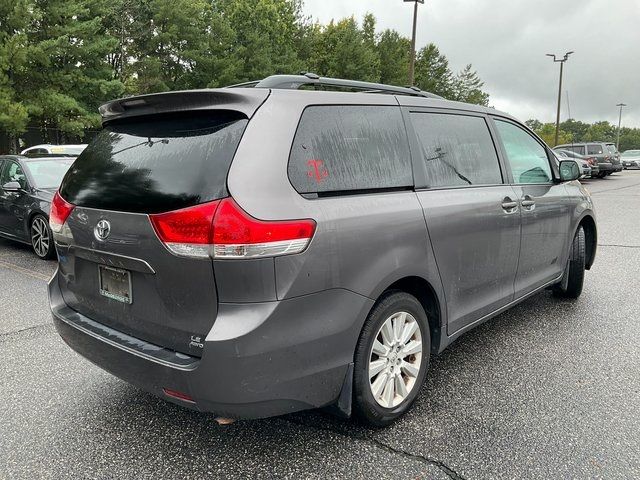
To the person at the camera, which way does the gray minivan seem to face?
facing away from the viewer and to the right of the viewer

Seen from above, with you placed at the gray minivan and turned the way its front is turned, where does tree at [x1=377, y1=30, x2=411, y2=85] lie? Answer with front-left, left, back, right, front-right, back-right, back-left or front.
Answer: front-left

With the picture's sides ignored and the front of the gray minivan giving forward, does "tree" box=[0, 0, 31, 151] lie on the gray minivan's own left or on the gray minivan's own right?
on the gray minivan's own left

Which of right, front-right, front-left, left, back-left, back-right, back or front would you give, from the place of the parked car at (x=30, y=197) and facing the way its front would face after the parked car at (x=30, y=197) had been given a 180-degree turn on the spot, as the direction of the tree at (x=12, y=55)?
front-right

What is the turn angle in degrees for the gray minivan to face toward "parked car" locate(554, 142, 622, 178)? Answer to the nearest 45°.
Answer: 0° — it already faces it

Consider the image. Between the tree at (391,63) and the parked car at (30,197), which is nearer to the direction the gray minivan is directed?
the tree

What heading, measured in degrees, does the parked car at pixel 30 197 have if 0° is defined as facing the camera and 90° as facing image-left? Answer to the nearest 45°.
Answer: approximately 315°

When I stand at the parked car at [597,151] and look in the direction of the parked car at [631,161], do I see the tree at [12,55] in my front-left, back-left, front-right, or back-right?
back-left
